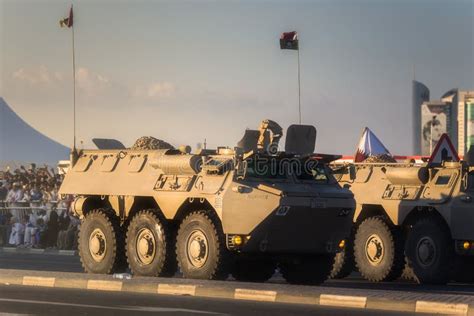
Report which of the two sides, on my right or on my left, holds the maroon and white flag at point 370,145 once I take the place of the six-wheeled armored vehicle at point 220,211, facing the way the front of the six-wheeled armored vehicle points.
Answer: on my left

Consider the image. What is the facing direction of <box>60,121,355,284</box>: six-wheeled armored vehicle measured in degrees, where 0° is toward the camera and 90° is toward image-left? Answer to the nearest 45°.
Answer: approximately 315°

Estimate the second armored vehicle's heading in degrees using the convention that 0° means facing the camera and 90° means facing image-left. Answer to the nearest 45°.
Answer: approximately 315°

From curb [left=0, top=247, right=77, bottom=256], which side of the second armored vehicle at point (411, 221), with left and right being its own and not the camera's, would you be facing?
back

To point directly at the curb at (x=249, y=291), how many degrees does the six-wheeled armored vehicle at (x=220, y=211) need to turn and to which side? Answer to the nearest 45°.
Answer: approximately 45° to its right

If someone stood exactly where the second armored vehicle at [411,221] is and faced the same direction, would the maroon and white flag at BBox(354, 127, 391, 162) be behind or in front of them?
behind
